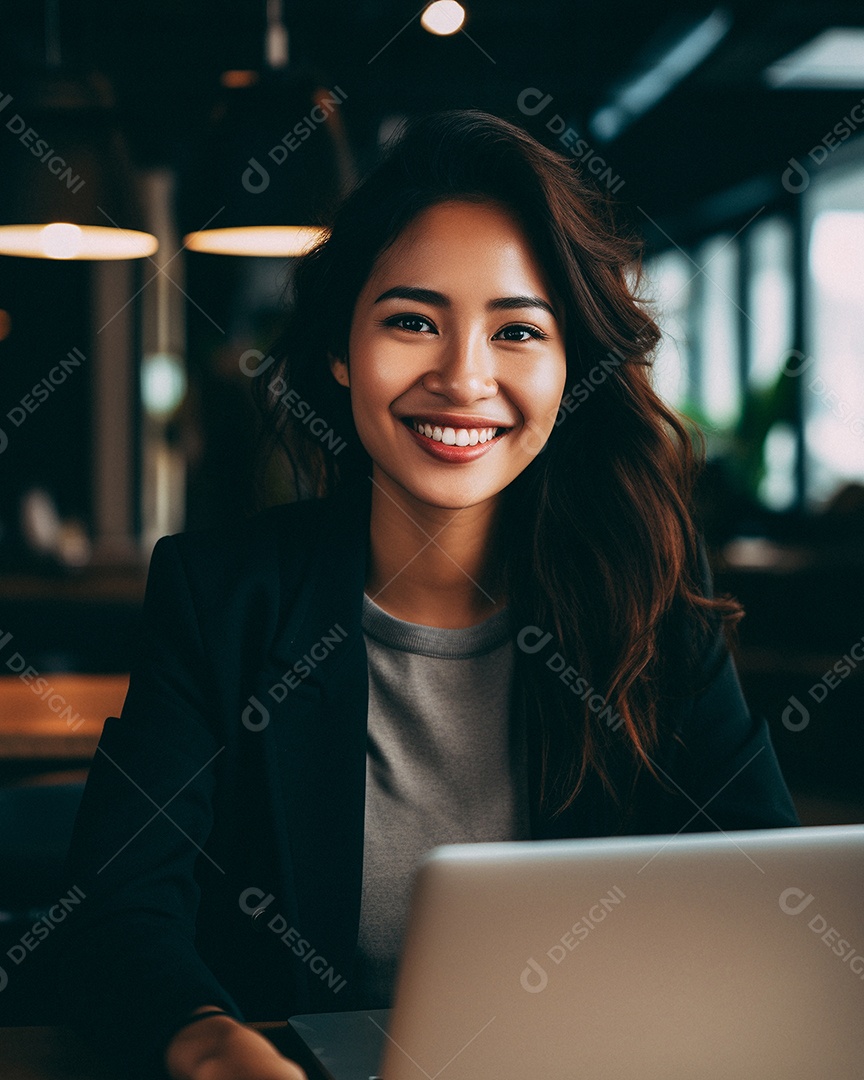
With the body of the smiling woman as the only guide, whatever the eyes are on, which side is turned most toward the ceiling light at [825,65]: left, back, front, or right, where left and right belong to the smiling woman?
back

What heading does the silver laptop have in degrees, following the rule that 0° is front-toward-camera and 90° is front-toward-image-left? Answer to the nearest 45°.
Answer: approximately 135°

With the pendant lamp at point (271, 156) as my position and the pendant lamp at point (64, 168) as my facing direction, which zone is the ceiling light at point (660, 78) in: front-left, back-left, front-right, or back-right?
back-right

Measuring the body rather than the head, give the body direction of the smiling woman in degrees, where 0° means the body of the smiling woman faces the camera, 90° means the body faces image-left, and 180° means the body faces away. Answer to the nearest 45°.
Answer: approximately 0°

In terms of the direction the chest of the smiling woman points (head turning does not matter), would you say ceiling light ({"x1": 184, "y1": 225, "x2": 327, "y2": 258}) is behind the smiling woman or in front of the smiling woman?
behind

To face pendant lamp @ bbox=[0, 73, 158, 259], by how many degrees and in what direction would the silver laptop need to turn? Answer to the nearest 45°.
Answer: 0° — it already faces it

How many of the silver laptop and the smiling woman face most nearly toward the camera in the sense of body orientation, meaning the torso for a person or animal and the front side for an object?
1

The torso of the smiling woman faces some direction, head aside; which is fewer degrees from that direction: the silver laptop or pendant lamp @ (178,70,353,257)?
the silver laptop

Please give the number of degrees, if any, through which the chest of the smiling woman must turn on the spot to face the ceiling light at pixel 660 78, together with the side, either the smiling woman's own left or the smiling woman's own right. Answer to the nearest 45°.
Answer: approximately 180°

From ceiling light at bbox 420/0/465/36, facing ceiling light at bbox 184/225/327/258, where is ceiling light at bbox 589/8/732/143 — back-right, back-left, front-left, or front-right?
back-left

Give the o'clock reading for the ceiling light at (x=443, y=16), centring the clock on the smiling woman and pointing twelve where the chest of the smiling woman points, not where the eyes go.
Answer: The ceiling light is roughly at 6 o'clock from the smiling woman.
